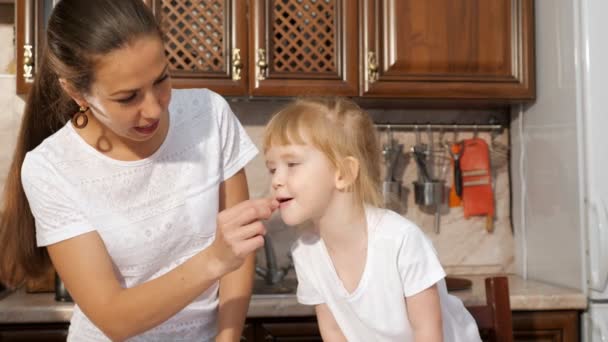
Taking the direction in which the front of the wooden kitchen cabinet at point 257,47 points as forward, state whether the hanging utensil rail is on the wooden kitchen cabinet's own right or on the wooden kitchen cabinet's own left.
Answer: on the wooden kitchen cabinet's own left

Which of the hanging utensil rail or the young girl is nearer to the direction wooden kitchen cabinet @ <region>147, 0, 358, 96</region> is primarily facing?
the young girl

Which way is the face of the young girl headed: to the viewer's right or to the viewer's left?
to the viewer's left

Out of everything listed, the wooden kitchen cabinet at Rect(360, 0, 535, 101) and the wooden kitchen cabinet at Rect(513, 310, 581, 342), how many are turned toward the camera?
2

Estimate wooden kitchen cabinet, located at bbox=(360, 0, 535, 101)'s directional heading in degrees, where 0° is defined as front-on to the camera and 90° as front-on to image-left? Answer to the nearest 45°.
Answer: approximately 0°

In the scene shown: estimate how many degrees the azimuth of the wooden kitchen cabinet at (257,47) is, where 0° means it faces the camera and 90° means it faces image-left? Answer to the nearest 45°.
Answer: approximately 0°

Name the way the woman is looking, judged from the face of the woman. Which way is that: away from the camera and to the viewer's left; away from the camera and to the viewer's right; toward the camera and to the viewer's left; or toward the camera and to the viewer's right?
toward the camera and to the viewer's right

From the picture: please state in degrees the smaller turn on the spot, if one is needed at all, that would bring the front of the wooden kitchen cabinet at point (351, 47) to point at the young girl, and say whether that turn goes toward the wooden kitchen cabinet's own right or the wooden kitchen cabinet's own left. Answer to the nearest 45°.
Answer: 0° — it already faces them

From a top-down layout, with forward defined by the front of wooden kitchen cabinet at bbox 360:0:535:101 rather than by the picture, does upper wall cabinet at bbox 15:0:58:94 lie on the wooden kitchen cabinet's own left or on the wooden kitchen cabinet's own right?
on the wooden kitchen cabinet's own right
